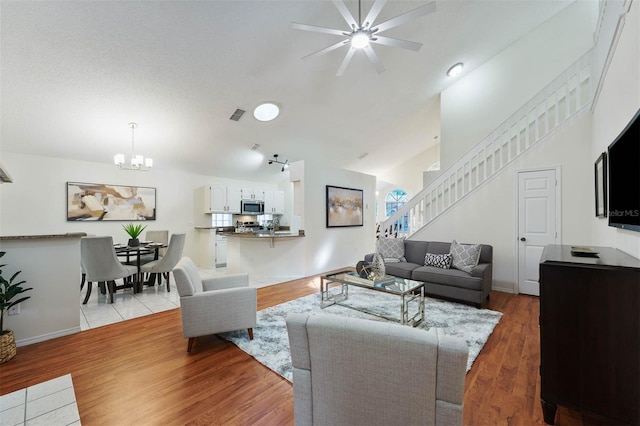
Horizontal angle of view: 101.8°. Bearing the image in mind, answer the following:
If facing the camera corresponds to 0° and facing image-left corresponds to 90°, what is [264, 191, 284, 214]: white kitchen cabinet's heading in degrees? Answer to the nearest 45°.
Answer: approximately 0°

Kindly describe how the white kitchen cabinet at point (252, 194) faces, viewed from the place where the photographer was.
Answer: facing the viewer

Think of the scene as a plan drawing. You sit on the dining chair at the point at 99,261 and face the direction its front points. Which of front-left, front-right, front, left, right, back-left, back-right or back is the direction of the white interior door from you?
right

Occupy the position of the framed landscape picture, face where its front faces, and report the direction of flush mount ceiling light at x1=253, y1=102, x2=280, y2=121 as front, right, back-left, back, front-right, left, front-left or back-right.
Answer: right

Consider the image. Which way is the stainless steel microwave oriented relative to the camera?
toward the camera

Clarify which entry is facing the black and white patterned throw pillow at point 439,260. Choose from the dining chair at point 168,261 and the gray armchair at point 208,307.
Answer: the gray armchair

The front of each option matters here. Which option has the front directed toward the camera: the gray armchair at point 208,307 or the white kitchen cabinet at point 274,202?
the white kitchen cabinet

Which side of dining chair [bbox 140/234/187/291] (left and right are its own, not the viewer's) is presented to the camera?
left

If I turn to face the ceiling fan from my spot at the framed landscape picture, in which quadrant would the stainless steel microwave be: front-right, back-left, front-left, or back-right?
back-right

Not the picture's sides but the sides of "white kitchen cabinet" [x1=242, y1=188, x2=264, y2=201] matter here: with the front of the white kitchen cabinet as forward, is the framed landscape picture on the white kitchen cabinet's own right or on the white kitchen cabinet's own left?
on the white kitchen cabinet's own left

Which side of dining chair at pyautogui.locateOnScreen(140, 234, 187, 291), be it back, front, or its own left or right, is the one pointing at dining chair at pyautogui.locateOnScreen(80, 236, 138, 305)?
front

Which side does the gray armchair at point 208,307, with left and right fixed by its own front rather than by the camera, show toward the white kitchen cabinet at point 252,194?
left

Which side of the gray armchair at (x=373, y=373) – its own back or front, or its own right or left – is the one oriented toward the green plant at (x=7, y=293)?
left

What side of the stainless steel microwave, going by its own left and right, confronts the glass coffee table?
front

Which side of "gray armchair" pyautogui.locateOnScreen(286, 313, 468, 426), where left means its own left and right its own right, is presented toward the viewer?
back

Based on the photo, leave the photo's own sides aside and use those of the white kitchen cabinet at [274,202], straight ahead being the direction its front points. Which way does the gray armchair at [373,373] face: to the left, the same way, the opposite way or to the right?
the opposite way

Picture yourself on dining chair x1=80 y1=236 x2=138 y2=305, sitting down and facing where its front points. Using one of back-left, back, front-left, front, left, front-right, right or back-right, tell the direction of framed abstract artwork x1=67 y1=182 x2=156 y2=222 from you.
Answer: front-left

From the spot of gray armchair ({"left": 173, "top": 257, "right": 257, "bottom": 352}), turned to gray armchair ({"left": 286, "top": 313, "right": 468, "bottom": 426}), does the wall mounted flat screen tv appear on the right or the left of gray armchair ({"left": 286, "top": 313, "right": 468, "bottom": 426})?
left

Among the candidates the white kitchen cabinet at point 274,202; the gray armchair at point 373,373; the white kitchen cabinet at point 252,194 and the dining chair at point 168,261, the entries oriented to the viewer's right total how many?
0

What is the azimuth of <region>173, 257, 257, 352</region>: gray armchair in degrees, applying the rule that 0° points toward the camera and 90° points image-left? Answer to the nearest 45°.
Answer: approximately 270°
